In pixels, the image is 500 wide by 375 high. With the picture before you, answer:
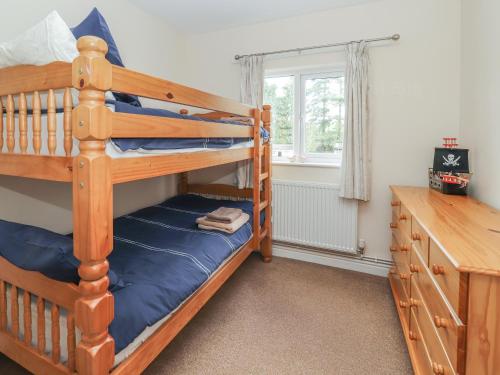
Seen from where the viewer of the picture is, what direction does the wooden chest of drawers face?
facing to the left of the viewer

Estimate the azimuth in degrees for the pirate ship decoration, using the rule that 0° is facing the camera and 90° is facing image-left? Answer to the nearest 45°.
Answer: approximately 0°
